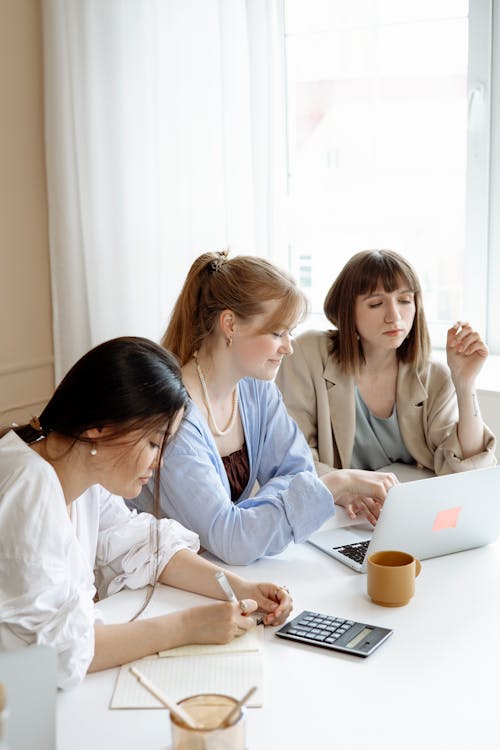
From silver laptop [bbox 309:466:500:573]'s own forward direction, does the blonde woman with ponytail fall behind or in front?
in front

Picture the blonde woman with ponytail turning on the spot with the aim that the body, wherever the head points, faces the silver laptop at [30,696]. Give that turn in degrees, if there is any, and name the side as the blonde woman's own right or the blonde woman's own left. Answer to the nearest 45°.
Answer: approximately 45° to the blonde woman's own right

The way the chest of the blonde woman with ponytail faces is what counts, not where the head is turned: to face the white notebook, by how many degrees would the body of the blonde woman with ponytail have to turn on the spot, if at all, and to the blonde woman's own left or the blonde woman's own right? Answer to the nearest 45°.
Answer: approximately 45° to the blonde woman's own right

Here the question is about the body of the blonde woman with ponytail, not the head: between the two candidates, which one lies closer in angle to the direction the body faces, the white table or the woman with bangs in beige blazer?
the white table

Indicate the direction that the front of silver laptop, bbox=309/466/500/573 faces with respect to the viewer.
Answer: facing away from the viewer and to the left of the viewer

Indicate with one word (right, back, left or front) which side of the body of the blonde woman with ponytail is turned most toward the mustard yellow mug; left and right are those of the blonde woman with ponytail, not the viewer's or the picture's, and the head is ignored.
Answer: front

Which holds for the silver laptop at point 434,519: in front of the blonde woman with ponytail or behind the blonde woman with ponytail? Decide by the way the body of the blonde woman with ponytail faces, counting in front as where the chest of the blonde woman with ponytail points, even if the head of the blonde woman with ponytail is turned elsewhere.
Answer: in front

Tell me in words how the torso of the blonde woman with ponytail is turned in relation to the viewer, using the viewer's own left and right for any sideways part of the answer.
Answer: facing the viewer and to the right of the viewer

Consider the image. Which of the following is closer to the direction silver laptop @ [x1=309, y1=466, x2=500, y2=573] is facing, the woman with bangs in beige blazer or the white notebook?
the woman with bangs in beige blazer

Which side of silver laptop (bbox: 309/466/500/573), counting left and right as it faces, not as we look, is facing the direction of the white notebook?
left

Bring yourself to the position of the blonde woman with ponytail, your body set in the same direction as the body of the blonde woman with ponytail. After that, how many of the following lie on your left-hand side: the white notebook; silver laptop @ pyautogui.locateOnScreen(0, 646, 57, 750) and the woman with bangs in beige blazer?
1

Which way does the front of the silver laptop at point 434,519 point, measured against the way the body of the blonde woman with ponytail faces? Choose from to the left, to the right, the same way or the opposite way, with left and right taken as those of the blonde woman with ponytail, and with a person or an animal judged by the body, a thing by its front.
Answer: the opposite way
